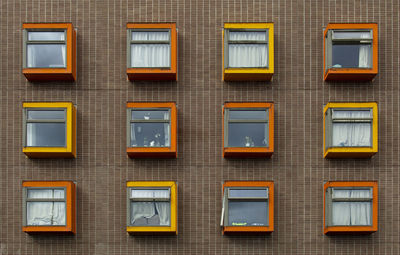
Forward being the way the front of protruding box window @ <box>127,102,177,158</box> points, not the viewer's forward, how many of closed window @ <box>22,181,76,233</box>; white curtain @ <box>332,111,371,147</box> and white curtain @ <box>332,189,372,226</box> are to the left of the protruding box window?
2

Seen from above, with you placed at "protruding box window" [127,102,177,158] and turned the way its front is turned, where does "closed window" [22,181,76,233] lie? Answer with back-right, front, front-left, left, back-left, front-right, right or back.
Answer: right

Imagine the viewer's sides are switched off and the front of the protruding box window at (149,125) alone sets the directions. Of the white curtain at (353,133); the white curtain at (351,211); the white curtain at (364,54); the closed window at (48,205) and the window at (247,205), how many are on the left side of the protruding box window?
4

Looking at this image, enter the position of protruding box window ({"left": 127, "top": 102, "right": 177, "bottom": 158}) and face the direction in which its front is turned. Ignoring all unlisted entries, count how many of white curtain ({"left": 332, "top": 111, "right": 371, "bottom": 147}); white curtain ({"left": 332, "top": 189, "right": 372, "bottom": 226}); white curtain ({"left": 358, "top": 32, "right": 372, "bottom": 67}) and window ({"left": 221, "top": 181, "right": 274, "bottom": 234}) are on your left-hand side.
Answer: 4

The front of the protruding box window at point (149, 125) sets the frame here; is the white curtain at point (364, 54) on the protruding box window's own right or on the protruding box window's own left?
on the protruding box window's own left

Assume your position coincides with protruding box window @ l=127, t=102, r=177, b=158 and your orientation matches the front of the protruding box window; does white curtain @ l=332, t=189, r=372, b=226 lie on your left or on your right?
on your left

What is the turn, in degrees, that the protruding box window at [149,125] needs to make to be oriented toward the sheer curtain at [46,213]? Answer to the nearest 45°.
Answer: approximately 90° to its right

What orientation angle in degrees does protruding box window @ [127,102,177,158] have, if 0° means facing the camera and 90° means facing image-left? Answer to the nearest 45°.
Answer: approximately 0°

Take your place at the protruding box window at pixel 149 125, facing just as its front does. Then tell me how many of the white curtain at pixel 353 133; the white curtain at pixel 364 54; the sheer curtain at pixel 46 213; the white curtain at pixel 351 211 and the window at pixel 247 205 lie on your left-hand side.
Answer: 4

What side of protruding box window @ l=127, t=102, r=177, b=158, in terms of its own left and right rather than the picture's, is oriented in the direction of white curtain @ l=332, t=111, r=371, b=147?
left

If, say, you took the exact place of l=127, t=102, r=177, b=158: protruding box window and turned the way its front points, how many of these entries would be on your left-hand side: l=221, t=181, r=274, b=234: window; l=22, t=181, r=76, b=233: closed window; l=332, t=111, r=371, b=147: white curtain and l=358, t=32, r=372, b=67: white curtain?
3
